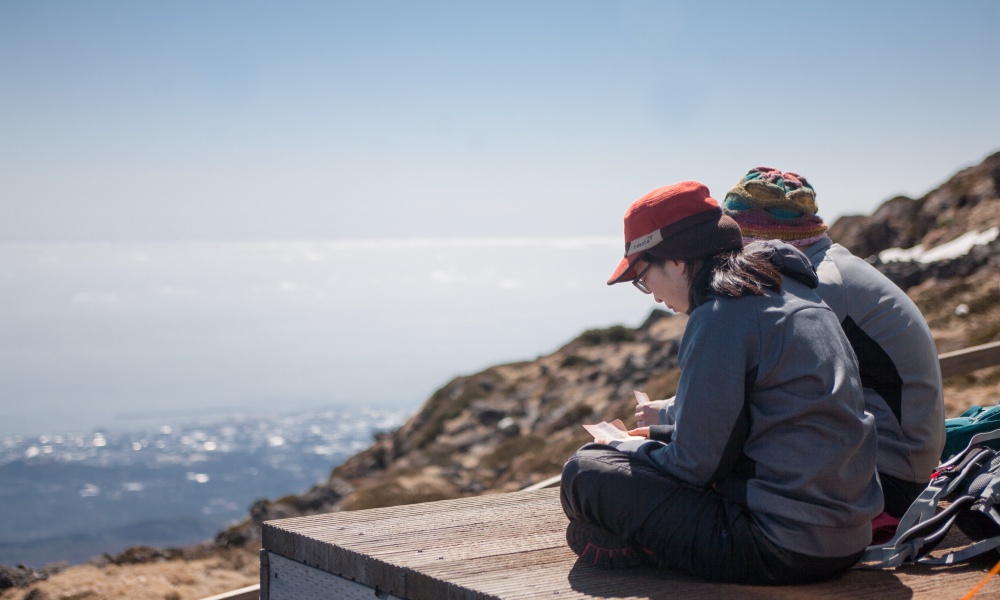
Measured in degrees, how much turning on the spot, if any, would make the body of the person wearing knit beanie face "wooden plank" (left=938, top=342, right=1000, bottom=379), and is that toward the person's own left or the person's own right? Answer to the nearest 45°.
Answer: approximately 90° to the person's own right

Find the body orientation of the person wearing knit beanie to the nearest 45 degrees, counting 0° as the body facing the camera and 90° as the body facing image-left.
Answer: approximately 90°
